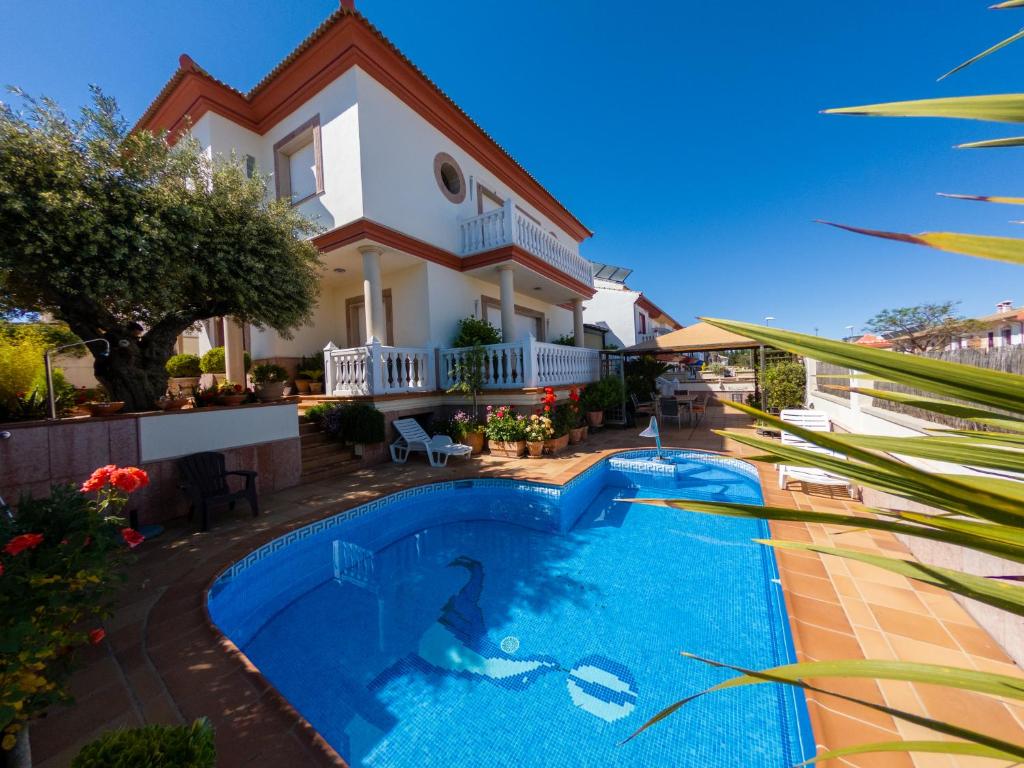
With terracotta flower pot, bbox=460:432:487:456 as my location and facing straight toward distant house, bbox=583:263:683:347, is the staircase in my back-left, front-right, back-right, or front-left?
back-left

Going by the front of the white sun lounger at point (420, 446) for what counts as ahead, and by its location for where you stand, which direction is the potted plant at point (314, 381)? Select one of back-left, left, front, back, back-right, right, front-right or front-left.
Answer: back

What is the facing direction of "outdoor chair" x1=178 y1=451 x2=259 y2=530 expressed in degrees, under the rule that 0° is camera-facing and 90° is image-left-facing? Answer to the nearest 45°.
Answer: approximately 315°
